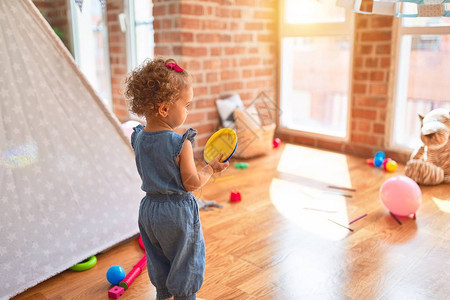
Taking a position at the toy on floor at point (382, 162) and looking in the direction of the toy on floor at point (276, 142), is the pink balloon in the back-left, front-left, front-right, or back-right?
back-left

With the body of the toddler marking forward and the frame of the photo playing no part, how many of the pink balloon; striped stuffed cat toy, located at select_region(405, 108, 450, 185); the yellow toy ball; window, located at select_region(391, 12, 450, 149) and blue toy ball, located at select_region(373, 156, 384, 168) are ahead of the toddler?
5

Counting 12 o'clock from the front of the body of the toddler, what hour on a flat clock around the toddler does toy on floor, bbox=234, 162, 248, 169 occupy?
The toy on floor is roughly at 11 o'clock from the toddler.

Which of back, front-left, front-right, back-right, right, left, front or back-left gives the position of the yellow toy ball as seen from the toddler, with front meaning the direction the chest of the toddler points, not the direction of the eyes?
front

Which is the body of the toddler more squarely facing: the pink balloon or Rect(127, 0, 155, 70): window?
the pink balloon

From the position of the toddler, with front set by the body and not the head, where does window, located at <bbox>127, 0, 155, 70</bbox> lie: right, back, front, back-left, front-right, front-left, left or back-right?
front-left

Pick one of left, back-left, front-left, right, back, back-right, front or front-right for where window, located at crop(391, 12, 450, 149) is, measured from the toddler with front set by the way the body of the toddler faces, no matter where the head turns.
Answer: front

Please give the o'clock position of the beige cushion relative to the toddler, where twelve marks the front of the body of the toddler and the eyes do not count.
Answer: The beige cushion is roughly at 11 o'clock from the toddler.

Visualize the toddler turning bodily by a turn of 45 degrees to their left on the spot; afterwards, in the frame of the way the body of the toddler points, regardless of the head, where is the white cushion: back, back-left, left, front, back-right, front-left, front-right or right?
front

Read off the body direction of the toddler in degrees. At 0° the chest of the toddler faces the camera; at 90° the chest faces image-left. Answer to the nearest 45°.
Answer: approximately 225°

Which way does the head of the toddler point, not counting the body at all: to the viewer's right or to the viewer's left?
to the viewer's right

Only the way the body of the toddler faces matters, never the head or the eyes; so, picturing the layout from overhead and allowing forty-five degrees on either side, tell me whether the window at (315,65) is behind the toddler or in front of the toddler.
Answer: in front

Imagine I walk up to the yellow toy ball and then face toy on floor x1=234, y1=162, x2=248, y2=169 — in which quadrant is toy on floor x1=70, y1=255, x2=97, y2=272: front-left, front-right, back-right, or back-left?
front-left

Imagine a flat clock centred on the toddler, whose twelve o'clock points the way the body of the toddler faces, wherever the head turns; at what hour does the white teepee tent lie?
The white teepee tent is roughly at 9 o'clock from the toddler.
